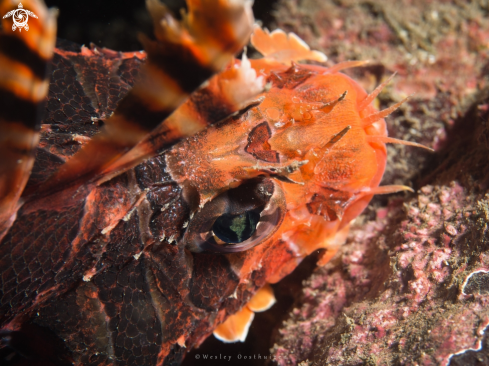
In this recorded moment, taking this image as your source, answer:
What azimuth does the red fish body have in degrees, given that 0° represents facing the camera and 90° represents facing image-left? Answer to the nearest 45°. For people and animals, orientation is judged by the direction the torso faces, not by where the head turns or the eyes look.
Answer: approximately 270°
